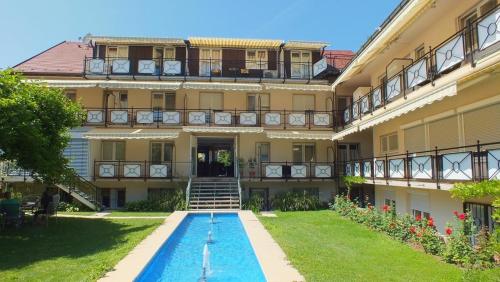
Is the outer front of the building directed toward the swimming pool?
yes

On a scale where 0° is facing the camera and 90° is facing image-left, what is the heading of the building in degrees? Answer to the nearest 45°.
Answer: approximately 0°

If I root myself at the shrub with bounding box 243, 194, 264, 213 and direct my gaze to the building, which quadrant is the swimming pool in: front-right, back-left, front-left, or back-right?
back-left

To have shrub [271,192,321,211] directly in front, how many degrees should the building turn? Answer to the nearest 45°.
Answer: approximately 45° to its left

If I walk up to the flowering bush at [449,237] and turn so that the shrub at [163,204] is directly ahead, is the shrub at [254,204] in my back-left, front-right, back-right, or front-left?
front-right

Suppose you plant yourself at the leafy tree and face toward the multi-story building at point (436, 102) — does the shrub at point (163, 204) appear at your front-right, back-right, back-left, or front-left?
front-left

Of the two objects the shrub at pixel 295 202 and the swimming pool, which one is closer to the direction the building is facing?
the swimming pool

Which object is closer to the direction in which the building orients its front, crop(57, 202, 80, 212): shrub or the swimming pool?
the swimming pool

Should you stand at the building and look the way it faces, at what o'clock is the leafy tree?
The leafy tree is roughly at 1 o'clock from the building.
